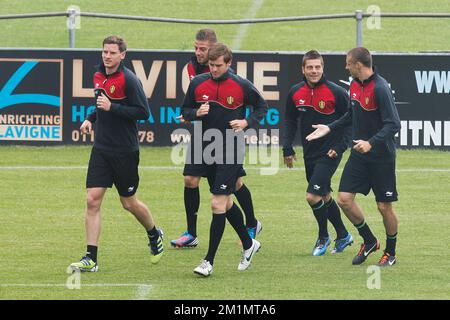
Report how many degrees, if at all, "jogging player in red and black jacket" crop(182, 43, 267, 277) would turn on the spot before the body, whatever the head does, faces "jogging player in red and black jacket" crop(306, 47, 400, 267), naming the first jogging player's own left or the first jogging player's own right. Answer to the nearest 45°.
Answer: approximately 135° to the first jogging player's own left

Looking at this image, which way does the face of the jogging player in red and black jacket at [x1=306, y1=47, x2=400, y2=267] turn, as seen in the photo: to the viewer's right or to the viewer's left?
to the viewer's left

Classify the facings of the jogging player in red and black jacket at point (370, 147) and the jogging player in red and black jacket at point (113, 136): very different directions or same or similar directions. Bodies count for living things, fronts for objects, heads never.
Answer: same or similar directions

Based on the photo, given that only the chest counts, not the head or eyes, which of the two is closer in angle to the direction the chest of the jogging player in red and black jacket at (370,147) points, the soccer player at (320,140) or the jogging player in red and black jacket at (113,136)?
the jogging player in red and black jacket

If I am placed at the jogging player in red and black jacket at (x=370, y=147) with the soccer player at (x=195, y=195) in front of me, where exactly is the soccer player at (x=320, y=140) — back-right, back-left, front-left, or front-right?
front-right

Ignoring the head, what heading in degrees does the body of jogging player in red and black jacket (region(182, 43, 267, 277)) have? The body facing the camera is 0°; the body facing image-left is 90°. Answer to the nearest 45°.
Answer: approximately 45°

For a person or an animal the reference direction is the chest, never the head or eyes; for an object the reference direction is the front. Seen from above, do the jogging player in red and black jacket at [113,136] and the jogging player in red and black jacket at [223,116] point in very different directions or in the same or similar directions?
same or similar directions

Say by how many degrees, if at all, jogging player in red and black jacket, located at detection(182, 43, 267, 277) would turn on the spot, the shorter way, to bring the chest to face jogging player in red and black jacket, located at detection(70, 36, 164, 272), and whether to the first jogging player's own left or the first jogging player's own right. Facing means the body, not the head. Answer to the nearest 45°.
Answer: approximately 45° to the first jogging player's own right

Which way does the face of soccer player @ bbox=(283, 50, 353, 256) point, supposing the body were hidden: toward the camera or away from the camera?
toward the camera

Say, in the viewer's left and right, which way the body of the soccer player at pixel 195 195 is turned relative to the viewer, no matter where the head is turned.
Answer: facing the viewer and to the left of the viewer

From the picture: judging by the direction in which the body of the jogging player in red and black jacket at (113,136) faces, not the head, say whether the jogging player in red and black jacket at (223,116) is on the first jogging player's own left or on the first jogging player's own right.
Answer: on the first jogging player's own left

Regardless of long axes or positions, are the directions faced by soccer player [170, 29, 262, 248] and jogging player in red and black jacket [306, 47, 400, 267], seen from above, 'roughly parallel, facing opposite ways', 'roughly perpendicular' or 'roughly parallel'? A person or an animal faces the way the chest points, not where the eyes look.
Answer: roughly parallel
